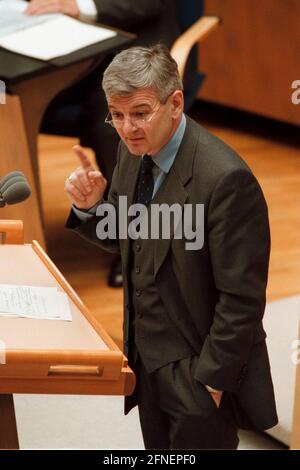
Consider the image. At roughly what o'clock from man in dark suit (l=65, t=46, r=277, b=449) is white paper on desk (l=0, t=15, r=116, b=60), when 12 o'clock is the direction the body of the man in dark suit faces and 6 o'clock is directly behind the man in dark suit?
The white paper on desk is roughly at 4 o'clock from the man in dark suit.

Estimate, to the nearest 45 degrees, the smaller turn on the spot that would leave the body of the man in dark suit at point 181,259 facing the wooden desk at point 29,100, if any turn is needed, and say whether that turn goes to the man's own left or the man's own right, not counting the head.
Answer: approximately 135° to the man's own right

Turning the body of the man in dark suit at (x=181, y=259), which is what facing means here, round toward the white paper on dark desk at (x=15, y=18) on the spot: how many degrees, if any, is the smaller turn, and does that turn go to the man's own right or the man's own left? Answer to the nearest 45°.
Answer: approximately 135° to the man's own right

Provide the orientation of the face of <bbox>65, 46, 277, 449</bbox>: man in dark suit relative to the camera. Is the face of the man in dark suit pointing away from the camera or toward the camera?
toward the camera

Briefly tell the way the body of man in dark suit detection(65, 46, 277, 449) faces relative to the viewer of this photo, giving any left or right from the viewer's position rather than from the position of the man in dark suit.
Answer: facing the viewer and to the left of the viewer
